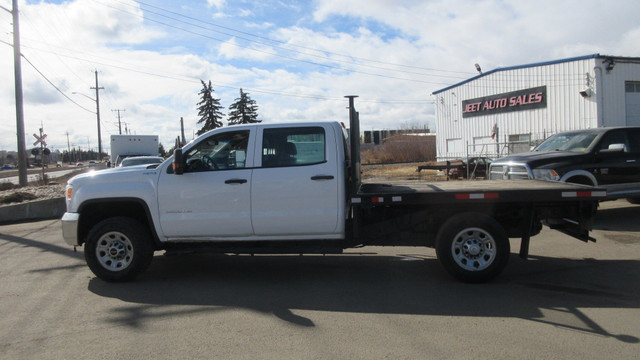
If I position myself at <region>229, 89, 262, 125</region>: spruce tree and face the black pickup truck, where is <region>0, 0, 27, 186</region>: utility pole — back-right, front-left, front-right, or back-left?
front-right

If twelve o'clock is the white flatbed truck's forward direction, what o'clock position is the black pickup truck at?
The black pickup truck is roughly at 5 o'clock from the white flatbed truck.

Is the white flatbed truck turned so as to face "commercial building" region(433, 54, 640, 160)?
no

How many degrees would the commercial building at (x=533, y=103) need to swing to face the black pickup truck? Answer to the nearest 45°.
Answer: approximately 45° to its left

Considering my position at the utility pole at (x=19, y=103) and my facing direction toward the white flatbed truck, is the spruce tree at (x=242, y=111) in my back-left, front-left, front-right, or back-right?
back-left

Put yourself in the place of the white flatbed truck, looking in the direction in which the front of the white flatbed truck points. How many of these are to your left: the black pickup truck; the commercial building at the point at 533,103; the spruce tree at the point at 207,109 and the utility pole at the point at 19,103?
0

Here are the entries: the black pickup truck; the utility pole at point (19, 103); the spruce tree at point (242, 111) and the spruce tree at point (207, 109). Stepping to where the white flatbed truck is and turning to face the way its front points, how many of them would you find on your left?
0

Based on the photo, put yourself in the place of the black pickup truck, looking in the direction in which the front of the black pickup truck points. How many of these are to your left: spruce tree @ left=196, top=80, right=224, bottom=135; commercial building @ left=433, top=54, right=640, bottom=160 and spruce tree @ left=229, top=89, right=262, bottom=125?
0

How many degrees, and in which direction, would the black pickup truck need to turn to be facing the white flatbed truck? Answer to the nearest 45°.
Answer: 0° — it already faces it

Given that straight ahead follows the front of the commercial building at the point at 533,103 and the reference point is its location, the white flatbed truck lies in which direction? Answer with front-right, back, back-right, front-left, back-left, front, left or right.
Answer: front-left

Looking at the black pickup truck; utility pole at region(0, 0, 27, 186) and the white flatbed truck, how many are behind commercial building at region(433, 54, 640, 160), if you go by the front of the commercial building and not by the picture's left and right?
0

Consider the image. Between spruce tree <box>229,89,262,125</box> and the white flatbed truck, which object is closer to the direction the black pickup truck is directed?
the white flatbed truck

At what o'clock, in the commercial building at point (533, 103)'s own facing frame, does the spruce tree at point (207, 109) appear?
The spruce tree is roughly at 2 o'clock from the commercial building.

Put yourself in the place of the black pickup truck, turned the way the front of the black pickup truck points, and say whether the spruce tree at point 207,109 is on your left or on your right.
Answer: on your right

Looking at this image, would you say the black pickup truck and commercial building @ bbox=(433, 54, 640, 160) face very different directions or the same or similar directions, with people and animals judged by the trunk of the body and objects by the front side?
same or similar directions

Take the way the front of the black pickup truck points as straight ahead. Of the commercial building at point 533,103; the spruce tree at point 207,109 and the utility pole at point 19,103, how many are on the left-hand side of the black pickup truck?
0

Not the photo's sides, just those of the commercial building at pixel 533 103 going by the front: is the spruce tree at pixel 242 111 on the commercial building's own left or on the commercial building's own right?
on the commercial building's own right

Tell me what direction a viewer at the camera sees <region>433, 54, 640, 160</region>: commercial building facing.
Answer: facing the viewer and to the left of the viewer

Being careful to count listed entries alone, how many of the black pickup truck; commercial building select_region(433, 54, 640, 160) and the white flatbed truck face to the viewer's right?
0

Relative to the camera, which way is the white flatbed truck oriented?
to the viewer's left
